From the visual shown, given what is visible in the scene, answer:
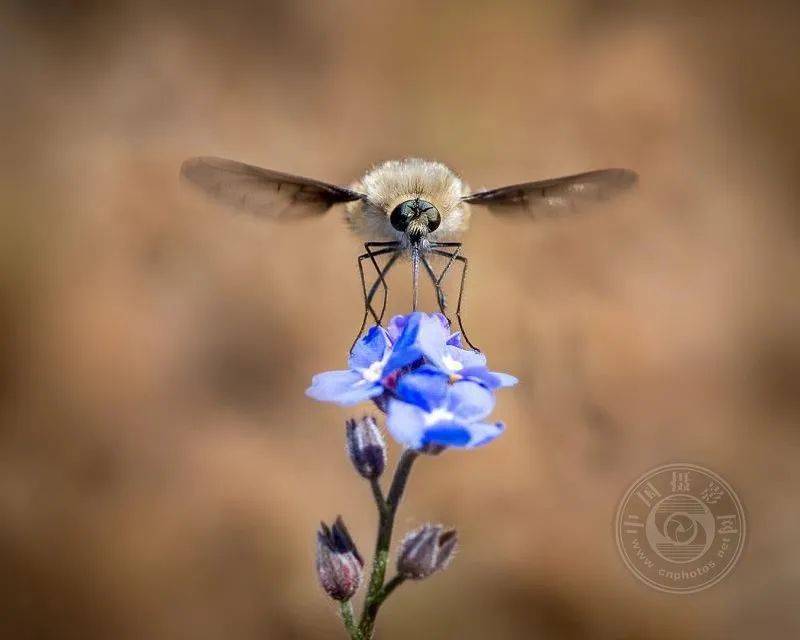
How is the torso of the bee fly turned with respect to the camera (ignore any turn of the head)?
toward the camera
